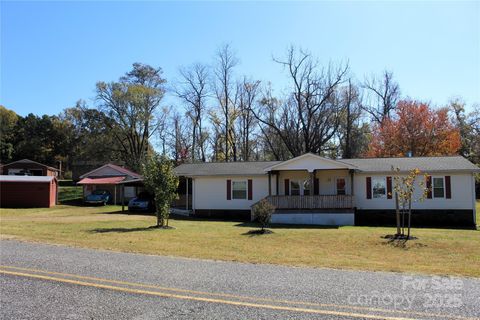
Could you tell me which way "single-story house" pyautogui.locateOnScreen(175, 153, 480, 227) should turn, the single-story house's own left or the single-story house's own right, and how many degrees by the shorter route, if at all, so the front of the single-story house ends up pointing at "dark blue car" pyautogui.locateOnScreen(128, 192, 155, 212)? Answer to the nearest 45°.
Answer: approximately 90° to the single-story house's own right

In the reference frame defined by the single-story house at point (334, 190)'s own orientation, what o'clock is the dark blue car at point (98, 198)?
The dark blue car is roughly at 4 o'clock from the single-story house.

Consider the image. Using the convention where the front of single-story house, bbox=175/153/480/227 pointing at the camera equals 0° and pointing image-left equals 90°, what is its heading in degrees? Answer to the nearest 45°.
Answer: approximately 0°

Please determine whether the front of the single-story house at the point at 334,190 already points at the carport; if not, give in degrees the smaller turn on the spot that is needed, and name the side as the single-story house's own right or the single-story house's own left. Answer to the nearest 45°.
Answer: approximately 135° to the single-story house's own right

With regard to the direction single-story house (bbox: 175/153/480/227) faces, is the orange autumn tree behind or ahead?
behind

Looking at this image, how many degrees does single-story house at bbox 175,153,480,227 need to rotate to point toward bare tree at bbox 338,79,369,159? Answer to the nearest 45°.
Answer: approximately 180°

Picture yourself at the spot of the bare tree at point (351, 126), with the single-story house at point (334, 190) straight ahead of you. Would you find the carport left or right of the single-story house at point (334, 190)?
right

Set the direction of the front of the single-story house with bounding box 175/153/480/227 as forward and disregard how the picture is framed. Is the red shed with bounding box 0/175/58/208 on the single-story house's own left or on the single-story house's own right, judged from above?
on the single-story house's own right
